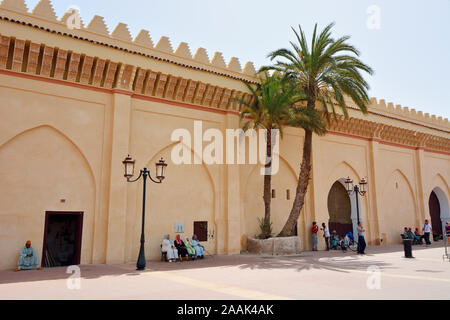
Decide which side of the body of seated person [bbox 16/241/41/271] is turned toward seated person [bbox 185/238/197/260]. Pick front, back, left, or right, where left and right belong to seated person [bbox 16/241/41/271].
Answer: left

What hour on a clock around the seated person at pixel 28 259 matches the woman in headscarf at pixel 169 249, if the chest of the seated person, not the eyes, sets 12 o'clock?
The woman in headscarf is roughly at 9 o'clock from the seated person.

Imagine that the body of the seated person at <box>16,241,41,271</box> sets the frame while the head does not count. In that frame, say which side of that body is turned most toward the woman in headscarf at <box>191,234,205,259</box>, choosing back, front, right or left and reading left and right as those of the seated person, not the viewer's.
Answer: left

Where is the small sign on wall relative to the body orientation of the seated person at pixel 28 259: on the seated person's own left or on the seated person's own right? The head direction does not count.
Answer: on the seated person's own left

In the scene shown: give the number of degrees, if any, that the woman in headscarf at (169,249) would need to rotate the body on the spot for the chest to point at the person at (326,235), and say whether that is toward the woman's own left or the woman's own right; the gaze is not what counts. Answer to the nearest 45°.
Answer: approximately 90° to the woman's own left

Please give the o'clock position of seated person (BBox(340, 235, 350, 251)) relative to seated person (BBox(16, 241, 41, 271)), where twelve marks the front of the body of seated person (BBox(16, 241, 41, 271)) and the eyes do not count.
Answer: seated person (BBox(340, 235, 350, 251)) is roughly at 9 o'clock from seated person (BBox(16, 241, 41, 271)).

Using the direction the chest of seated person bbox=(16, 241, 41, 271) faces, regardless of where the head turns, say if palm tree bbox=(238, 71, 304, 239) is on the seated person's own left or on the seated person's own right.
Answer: on the seated person's own left

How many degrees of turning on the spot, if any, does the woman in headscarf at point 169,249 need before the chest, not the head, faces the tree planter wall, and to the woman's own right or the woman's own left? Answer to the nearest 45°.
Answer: approximately 45° to the woman's own left

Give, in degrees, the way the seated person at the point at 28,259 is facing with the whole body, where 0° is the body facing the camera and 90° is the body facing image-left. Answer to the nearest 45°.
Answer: approximately 0°

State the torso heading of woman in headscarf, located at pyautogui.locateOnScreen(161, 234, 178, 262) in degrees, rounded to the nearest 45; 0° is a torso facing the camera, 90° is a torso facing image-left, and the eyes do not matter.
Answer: approximately 315°
